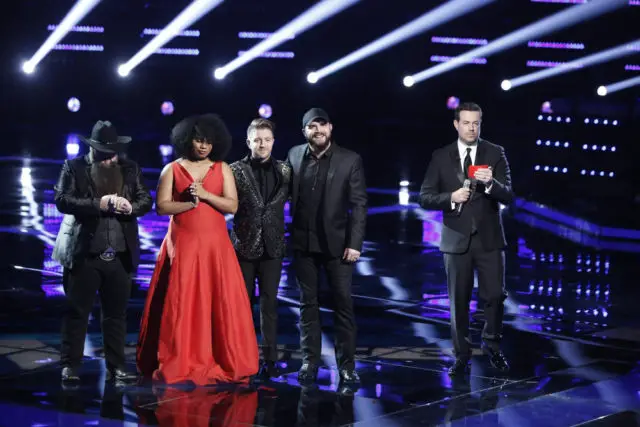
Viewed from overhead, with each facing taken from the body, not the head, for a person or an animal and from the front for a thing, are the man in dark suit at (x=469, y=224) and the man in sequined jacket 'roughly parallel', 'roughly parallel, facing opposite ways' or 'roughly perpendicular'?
roughly parallel

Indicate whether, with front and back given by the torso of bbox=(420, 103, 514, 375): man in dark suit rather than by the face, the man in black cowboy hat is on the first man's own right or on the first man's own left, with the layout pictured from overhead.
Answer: on the first man's own right

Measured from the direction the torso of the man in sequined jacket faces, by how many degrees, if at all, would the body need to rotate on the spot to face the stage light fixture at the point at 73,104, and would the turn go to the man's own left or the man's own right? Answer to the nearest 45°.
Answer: approximately 180°

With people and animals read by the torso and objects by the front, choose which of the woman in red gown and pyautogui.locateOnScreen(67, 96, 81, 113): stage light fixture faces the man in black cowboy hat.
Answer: the stage light fixture

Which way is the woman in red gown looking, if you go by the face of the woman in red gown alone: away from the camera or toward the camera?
toward the camera

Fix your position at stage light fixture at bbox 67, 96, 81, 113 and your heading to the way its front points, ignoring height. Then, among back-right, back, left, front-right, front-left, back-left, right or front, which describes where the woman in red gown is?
front

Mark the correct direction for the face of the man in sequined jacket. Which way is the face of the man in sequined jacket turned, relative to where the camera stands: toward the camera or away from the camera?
toward the camera

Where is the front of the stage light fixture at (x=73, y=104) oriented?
toward the camera

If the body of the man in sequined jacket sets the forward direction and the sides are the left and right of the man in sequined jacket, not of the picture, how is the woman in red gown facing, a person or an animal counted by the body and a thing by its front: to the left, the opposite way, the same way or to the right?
the same way

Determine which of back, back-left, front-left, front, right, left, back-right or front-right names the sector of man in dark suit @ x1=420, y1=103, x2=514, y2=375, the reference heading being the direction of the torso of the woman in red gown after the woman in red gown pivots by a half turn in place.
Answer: right

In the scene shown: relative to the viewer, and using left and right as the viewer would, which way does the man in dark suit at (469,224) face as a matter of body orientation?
facing the viewer

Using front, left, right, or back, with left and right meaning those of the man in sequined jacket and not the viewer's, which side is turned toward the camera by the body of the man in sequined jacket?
front

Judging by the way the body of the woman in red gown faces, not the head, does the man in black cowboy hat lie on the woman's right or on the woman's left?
on the woman's right

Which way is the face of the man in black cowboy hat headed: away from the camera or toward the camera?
toward the camera

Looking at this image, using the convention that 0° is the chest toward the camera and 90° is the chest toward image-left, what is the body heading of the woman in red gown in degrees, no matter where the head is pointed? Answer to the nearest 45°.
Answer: approximately 0°
